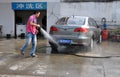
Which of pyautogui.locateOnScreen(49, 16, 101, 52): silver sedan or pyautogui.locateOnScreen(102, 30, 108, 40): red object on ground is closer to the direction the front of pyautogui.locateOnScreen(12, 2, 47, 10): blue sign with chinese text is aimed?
the silver sedan

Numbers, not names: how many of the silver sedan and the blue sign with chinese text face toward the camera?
1

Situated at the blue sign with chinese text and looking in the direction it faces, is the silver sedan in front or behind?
in front

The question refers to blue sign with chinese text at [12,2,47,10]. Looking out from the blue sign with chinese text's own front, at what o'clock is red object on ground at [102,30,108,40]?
The red object on ground is roughly at 10 o'clock from the blue sign with chinese text.

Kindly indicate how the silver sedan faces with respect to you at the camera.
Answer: facing away from the viewer and to the right of the viewer

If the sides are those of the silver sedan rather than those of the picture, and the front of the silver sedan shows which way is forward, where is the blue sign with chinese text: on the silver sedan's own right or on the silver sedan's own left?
on the silver sedan's own left

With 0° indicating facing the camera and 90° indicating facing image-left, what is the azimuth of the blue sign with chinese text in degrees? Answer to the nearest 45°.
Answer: approximately 0°
